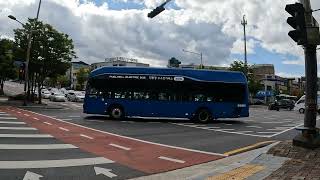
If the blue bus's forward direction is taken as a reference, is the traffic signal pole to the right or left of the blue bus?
on its left

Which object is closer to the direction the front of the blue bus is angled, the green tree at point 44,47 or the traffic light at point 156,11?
the green tree

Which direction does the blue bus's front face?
to the viewer's left

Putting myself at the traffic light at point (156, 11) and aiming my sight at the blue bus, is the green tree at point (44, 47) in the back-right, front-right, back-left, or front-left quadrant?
front-left

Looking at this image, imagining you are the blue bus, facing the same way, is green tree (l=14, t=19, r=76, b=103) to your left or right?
on your right

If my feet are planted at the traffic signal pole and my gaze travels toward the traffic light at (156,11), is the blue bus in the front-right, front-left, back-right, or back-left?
front-right

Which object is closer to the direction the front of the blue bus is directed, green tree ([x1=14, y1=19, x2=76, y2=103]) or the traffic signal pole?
the green tree

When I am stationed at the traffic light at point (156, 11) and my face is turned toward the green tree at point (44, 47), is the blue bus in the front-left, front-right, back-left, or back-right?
front-right

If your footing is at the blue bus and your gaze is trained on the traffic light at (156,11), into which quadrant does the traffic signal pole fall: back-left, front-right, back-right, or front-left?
front-left

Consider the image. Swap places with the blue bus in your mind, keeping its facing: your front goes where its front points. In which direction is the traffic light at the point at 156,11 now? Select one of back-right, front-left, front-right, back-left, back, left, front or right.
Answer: left
